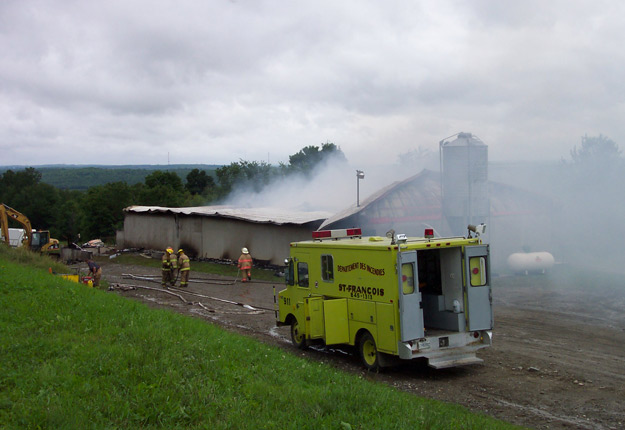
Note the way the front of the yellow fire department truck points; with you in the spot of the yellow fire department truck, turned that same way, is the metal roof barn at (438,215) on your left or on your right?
on your right

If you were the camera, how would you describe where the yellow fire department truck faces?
facing away from the viewer and to the left of the viewer

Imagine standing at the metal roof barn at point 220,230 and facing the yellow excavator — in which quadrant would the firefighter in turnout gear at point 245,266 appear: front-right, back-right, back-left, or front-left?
back-left

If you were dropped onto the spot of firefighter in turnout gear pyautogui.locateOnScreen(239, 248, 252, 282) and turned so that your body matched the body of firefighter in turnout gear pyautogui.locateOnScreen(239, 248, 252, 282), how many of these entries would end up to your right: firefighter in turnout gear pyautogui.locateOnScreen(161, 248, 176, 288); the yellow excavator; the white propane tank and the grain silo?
2

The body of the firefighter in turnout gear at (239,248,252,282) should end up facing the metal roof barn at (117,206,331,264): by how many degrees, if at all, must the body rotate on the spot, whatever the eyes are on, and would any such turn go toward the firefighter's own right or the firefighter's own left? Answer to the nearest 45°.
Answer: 0° — they already face it

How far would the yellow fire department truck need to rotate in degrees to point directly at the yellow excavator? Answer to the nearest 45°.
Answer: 0° — it already faces it

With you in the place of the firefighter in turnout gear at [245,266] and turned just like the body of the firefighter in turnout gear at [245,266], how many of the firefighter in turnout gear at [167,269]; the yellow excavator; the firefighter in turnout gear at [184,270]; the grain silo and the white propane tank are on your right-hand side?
2
